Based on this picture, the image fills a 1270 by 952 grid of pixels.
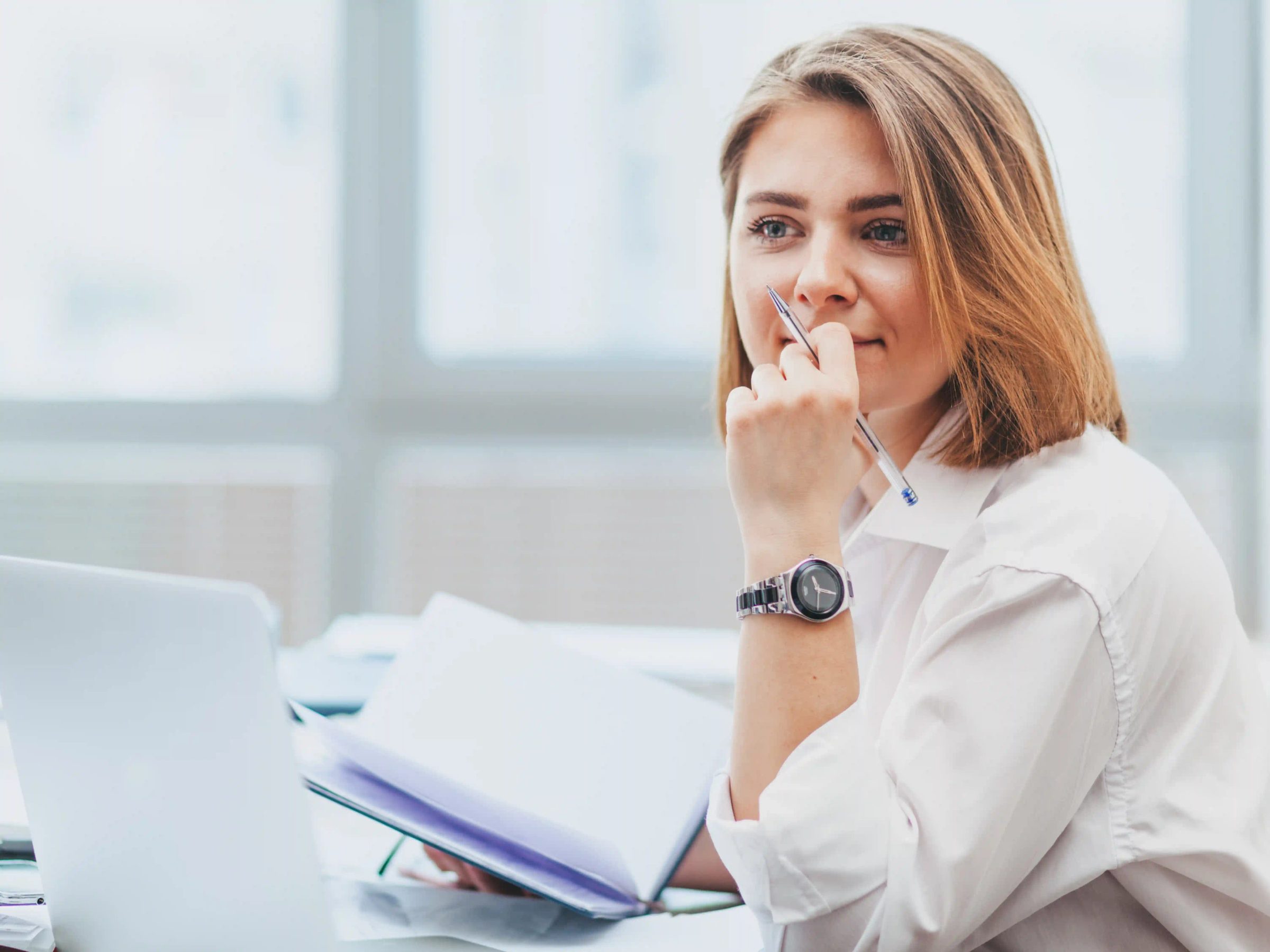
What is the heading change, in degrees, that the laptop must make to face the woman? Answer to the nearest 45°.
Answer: approximately 45° to its right

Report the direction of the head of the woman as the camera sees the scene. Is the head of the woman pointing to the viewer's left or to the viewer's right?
to the viewer's left

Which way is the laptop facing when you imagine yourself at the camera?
facing away from the viewer and to the right of the viewer

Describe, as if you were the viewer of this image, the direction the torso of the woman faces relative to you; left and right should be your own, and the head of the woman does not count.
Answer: facing the viewer and to the left of the viewer
